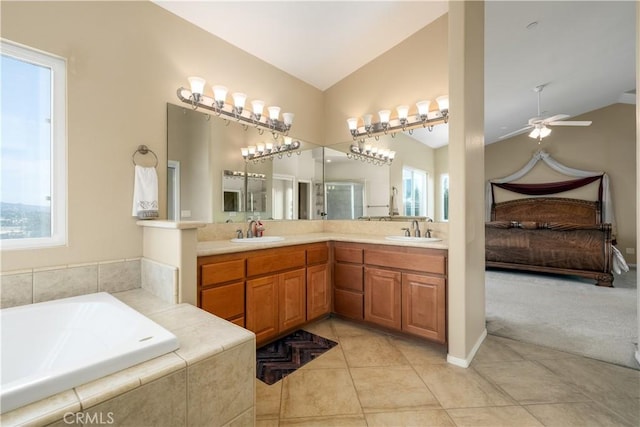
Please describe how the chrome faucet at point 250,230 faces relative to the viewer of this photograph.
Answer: facing the viewer and to the right of the viewer

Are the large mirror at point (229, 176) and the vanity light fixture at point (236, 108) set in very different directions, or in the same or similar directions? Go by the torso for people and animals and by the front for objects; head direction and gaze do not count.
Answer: same or similar directions

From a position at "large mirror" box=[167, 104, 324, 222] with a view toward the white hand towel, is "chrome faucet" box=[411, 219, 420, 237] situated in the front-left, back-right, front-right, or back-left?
back-left

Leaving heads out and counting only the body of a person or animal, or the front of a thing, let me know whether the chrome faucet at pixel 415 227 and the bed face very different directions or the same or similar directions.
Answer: same or similar directions

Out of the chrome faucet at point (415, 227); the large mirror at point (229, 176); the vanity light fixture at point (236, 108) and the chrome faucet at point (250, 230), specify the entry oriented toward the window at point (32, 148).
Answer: the chrome faucet at point (415, 227)

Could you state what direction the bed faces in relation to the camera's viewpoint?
facing the viewer

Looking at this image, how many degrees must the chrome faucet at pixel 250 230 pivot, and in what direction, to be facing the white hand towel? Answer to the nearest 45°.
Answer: approximately 90° to its right

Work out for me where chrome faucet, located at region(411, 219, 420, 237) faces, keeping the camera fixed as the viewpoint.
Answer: facing the viewer and to the left of the viewer

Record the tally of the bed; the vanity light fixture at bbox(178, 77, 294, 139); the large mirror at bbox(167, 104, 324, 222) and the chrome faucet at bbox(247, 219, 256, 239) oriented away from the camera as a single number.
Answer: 0

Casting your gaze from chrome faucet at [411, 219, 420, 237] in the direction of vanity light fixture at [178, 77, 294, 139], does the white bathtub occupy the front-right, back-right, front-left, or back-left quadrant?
front-left

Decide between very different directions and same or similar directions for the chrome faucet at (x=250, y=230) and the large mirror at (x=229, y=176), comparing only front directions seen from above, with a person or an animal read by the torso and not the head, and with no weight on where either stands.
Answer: same or similar directions
